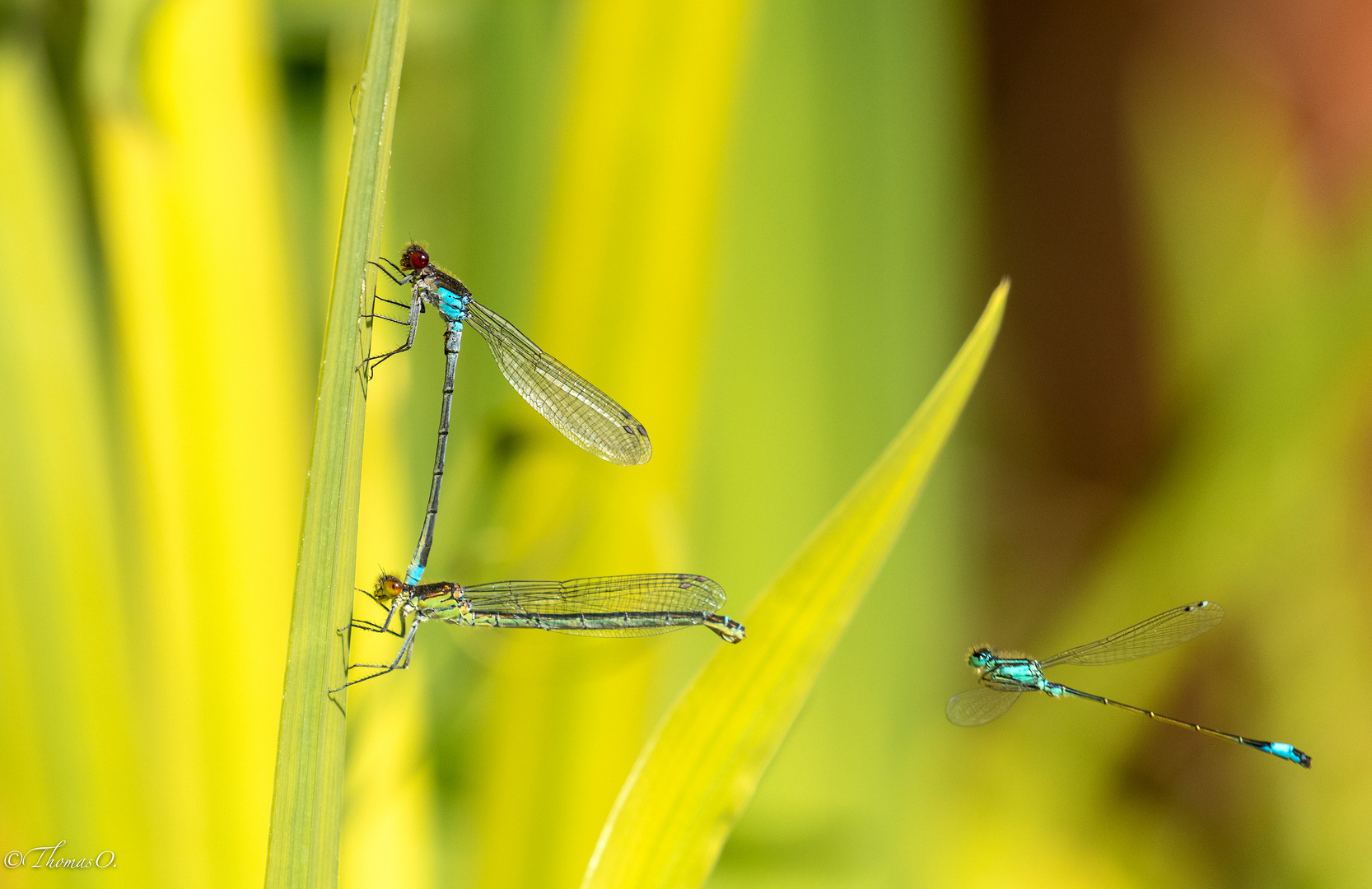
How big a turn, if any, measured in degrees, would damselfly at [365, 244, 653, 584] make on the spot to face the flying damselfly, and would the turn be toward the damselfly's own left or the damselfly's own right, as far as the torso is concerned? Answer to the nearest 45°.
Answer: approximately 135° to the damselfly's own right

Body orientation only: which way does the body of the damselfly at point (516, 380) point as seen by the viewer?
to the viewer's left

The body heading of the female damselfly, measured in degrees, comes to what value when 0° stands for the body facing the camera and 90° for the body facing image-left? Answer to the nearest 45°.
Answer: approximately 90°

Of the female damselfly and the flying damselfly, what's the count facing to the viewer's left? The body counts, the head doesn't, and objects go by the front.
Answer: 2

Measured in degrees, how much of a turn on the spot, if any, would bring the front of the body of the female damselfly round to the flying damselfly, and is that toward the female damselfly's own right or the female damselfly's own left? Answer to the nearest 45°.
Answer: approximately 135° to the female damselfly's own right

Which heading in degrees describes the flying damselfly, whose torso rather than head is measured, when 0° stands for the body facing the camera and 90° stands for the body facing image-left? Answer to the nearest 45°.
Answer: approximately 90°
